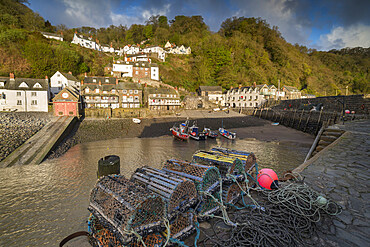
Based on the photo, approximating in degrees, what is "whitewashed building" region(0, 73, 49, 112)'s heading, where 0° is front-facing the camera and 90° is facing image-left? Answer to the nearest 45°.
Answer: approximately 0°

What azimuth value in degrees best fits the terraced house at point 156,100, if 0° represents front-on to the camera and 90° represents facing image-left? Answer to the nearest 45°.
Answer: approximately 0°

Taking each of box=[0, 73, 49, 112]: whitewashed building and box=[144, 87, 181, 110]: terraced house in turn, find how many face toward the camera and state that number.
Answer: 2

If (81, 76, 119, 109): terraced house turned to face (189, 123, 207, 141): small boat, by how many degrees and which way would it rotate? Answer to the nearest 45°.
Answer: approximately 45° to its left

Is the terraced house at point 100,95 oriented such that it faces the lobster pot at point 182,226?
yes
